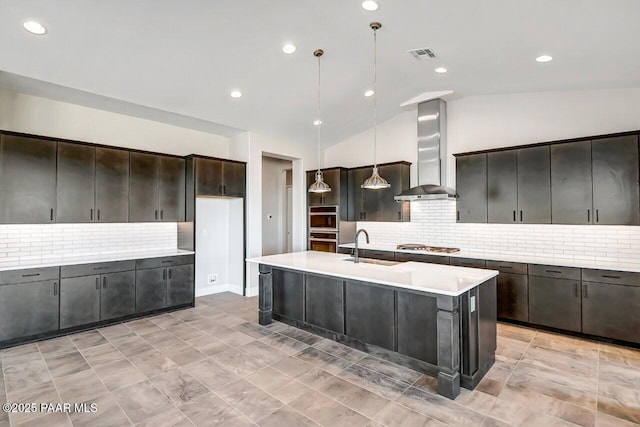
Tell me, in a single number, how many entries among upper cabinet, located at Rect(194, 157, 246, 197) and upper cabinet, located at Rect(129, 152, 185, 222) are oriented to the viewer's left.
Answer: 0

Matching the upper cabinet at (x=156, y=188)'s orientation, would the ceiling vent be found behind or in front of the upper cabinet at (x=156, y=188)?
in front

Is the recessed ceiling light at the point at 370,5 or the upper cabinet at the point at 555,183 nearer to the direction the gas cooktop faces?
the recessed ceiling light

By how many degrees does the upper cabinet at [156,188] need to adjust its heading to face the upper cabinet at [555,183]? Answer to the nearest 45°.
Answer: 0° — it already faces it

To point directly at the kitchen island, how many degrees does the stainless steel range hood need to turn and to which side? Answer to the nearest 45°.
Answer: approximately 45° to its left

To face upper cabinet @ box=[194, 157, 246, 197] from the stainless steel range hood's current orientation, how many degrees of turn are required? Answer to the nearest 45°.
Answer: approximately 45° to its right

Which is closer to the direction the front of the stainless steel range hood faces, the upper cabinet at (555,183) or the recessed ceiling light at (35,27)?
the recessed ceiling light

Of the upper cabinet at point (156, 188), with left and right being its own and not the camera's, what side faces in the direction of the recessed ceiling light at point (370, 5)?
front

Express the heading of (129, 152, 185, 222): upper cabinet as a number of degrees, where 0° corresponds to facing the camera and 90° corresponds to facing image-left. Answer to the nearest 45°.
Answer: approximately 315°

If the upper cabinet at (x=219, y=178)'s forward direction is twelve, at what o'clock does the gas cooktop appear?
The gas cooktop is roughly at 11 o'clock from the upper cabinet.

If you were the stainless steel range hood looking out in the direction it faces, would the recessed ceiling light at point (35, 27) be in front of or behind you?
in front
